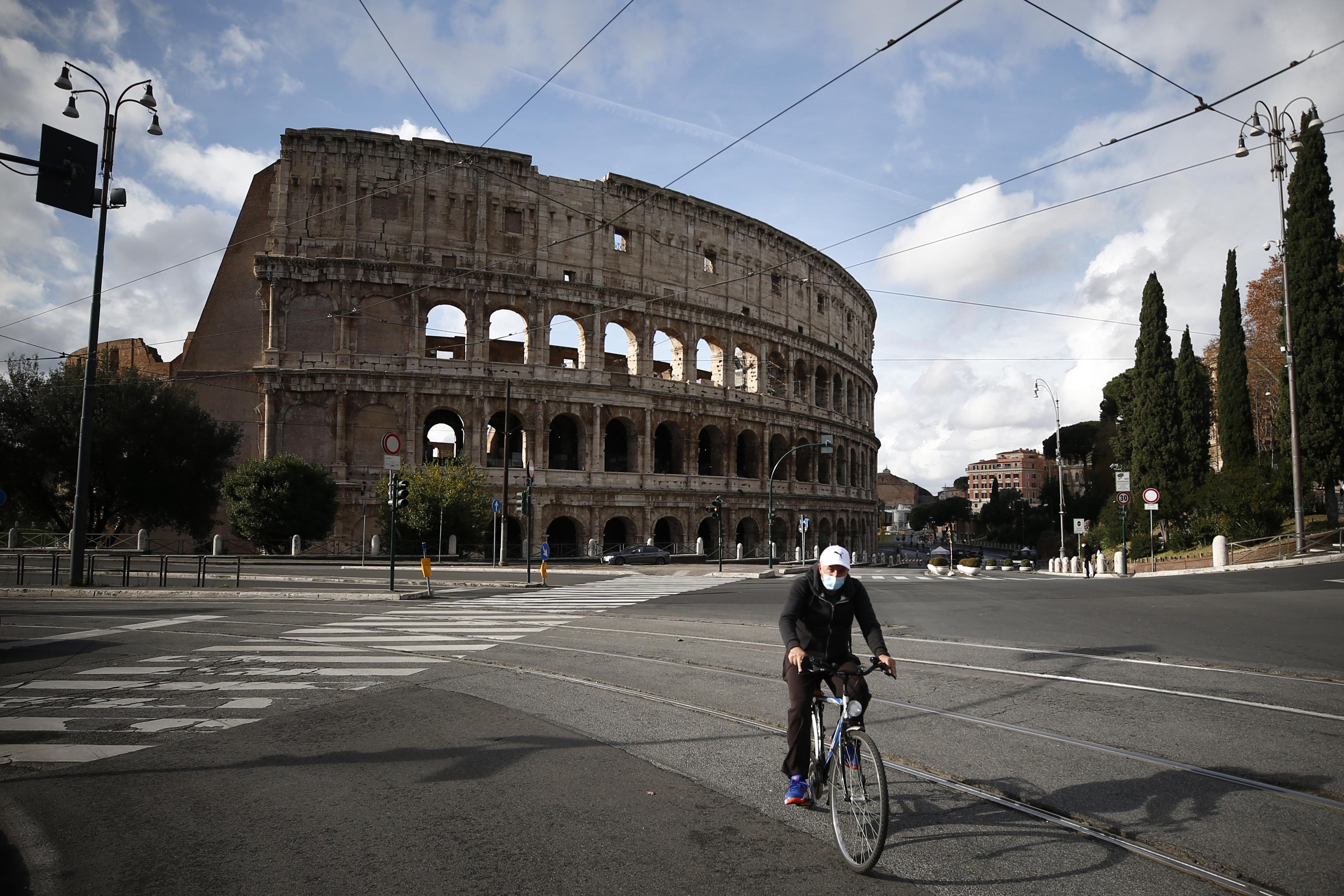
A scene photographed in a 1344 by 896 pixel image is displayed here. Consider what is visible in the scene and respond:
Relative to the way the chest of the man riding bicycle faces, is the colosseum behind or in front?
behind

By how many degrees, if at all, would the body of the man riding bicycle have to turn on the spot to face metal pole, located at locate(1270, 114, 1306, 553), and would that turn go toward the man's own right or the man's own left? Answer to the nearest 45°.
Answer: approximately 135° to the man's own left

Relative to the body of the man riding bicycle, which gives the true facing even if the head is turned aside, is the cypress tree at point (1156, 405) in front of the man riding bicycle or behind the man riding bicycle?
behind

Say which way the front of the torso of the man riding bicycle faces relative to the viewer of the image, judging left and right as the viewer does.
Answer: facing the viewer
